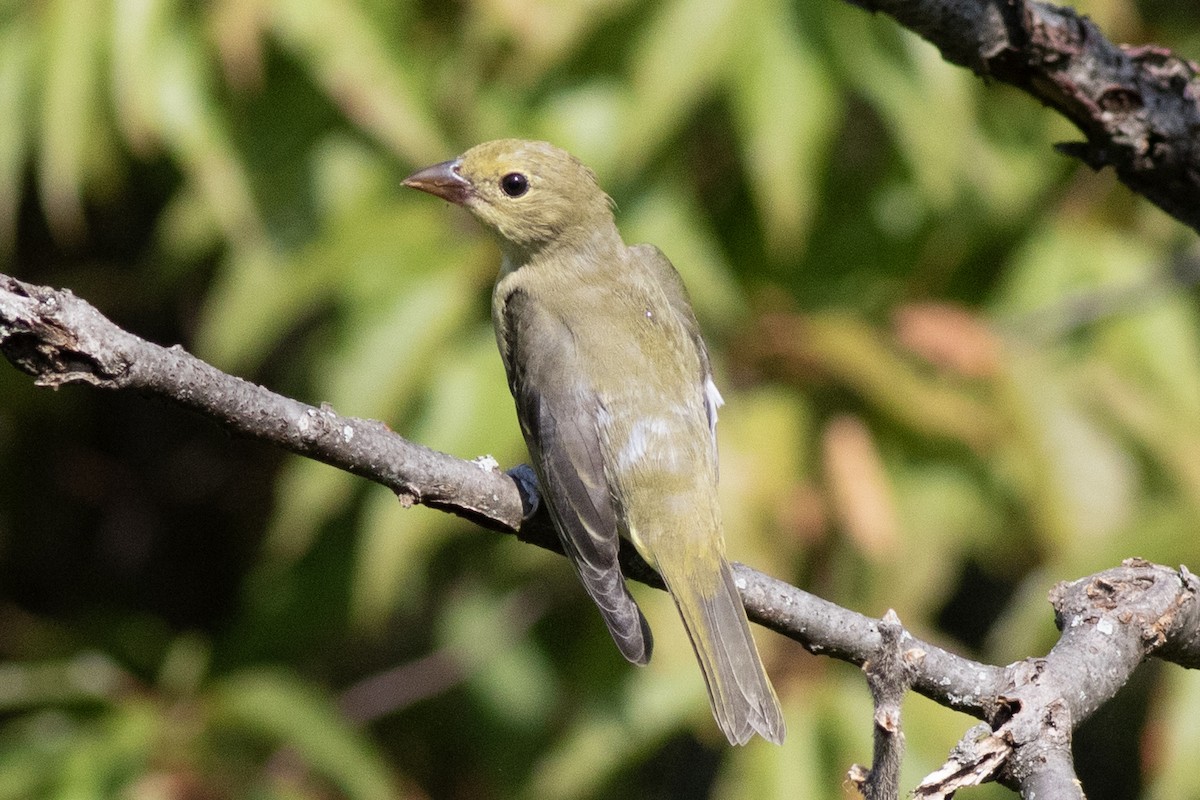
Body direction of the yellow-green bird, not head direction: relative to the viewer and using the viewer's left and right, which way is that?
facing away from the viewer and to the left of the viewer

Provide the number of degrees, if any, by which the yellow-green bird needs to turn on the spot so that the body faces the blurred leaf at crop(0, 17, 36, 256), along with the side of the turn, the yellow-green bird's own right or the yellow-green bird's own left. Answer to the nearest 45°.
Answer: approximately 45° to the yellow-green bird's own left

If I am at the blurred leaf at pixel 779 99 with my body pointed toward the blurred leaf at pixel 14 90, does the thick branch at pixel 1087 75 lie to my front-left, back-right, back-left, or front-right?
back-left

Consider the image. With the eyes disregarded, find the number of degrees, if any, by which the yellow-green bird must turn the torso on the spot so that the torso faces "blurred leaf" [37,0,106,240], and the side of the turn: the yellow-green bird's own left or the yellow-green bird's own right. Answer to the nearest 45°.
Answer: approximately 45° to the yellow-green bird's own left
